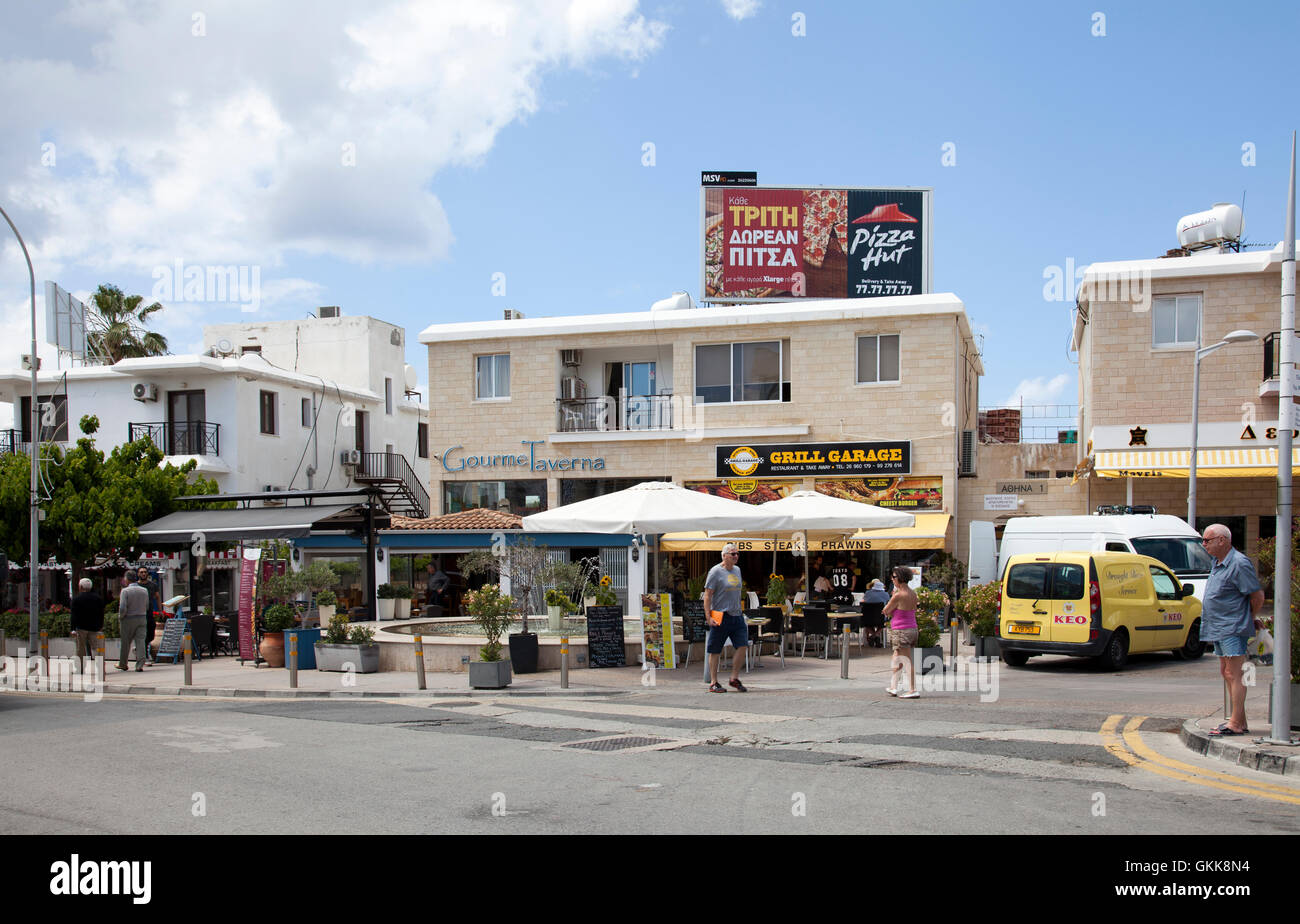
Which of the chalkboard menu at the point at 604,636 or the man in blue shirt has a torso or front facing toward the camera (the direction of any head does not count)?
the chalkboard menu

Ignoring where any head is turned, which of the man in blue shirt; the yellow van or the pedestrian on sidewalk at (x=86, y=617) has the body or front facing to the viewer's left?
the man in blue shirt

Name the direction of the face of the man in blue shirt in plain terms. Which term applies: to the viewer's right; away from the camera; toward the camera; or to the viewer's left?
to the viewer's left

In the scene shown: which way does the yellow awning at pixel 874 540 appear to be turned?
toward the camera

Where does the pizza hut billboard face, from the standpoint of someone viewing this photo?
facing the viewer

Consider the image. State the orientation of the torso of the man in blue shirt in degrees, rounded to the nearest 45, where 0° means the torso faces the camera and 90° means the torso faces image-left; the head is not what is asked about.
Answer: approximately 90°

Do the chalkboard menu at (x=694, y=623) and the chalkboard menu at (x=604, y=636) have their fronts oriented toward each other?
no

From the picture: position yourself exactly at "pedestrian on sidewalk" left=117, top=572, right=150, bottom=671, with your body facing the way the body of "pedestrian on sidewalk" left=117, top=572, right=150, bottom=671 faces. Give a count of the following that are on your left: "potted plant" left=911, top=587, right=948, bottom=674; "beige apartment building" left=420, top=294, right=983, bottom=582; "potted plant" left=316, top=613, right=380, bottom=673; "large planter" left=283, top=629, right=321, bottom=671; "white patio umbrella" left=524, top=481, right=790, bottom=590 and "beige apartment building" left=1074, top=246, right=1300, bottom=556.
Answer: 0

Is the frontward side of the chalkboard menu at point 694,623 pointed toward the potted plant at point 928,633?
no

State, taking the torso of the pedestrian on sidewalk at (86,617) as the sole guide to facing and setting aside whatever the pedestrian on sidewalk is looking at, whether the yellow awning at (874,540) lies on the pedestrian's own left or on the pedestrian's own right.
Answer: on the pedestrian's own right

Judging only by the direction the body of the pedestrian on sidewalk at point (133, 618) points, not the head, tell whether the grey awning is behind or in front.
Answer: in front

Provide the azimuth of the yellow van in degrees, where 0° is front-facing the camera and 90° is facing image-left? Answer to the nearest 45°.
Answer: approximately 225°

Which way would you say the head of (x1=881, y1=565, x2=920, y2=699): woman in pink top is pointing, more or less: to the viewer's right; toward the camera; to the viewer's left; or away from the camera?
to the viewer's left

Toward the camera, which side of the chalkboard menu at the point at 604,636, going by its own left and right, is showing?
front

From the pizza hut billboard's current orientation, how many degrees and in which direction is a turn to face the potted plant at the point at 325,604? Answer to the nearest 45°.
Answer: approximately 45° to its right
